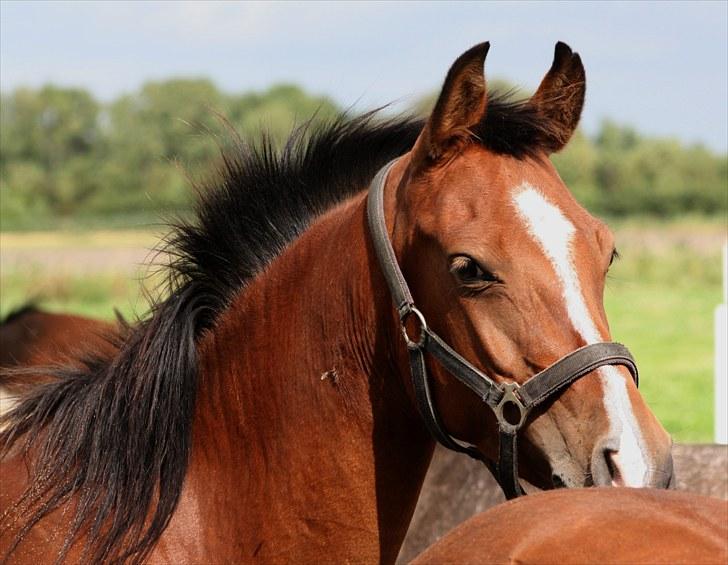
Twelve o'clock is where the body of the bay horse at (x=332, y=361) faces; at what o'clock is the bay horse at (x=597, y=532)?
the bay horse at (x=597, y=532) is roughly at 1 o'clock from the bay horse at (x=332, y=361).

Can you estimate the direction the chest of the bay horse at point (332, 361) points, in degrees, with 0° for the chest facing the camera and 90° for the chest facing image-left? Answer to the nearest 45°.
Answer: approximately 315°

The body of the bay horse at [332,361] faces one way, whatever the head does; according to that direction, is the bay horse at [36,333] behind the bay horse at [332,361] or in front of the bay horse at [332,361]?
behind
